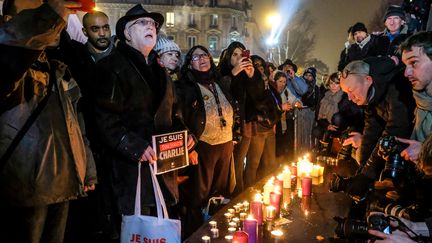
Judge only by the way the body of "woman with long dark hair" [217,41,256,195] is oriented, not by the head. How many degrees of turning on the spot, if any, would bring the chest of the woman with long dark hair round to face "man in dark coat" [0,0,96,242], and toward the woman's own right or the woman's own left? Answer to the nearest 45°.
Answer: approximately 45° to the woman's own right

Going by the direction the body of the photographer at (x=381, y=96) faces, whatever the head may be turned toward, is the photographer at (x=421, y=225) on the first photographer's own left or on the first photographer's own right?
on the first photographer's own left

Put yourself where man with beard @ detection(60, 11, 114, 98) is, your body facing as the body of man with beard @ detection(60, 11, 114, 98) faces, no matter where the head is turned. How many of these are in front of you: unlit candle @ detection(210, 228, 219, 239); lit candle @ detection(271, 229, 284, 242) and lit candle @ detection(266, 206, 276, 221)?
3

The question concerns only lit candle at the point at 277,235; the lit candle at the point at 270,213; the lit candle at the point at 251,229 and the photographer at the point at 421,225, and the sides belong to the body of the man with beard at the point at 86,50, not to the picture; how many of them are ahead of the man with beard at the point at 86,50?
4

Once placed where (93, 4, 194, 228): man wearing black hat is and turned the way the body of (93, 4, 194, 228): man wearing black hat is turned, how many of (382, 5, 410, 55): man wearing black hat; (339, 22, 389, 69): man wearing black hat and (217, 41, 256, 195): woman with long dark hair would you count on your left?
3

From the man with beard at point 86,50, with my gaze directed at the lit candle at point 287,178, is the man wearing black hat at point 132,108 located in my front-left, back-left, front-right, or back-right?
front-right

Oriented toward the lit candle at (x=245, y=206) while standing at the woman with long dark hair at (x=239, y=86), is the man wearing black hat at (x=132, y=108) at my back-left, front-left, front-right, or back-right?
front-right

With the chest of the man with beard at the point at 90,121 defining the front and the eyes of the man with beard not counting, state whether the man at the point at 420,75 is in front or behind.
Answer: in front

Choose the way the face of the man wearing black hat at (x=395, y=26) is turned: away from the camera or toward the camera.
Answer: toward the camera

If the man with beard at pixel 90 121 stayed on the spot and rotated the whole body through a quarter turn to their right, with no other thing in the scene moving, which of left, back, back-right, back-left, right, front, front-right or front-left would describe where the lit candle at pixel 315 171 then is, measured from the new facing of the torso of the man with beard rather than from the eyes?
back-left

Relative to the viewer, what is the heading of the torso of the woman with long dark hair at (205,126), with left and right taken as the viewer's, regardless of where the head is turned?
facing the viewer and to the right of the viewer

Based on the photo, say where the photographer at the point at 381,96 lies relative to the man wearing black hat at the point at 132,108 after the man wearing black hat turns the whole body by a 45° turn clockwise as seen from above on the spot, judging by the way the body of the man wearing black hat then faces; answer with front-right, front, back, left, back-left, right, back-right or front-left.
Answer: left

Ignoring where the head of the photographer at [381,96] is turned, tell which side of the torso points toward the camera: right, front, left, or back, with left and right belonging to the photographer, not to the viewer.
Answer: left

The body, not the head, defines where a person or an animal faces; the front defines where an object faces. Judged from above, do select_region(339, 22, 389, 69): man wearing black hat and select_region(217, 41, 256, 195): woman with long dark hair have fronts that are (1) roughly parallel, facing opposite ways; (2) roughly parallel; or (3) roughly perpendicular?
roughly perpendicular
